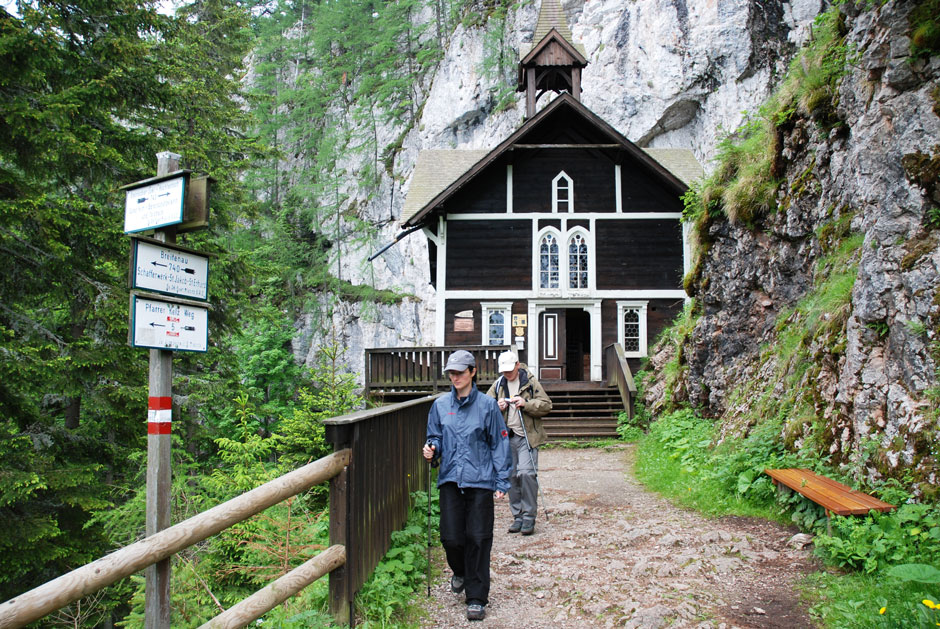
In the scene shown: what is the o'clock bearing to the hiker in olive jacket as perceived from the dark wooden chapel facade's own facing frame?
The hiker in olive jacket is roughly at 12 o'clock from the dark wooden chapel facade.

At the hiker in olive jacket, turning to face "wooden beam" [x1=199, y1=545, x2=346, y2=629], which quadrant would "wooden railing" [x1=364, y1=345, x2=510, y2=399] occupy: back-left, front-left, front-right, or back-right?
back-right

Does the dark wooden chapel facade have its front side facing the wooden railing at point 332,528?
yes

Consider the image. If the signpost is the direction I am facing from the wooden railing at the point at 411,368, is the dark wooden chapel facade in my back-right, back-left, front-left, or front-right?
back-left

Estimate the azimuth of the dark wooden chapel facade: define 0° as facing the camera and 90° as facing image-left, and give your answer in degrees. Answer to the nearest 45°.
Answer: approximately 0°

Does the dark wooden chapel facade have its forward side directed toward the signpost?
yes

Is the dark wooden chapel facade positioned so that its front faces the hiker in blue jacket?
yes

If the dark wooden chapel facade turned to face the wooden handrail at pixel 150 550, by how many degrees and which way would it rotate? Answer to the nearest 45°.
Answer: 0° — it already faces it
